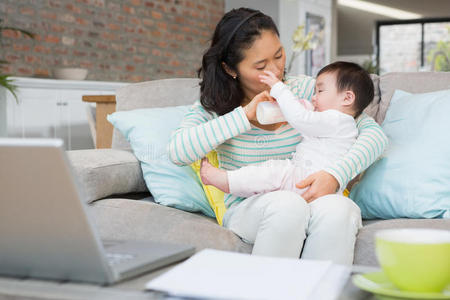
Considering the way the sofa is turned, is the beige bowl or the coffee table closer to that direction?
the coffee table

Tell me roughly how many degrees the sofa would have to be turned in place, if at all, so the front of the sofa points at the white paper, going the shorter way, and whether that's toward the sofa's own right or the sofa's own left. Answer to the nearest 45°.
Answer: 0° — it already faces it

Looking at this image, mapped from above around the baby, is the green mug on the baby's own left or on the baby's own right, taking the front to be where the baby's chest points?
on the baby's own left

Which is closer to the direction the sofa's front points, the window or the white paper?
the white paper

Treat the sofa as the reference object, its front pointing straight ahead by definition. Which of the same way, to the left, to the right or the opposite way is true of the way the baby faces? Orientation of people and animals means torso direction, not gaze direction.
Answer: to the right

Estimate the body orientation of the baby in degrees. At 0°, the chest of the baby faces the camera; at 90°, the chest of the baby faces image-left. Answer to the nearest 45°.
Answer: approximately 90°

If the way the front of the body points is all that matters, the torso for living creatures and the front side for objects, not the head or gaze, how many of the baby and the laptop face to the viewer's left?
1

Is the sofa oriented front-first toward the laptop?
yes

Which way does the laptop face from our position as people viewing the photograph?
facing away from the viewer and to the right of the viewer

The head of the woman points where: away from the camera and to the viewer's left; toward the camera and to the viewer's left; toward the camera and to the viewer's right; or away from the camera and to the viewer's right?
toward the camera and to the viewer's right

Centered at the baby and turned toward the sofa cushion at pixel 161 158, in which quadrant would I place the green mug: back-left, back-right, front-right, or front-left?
back-left
